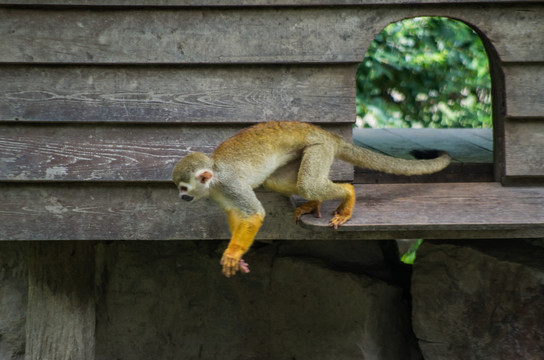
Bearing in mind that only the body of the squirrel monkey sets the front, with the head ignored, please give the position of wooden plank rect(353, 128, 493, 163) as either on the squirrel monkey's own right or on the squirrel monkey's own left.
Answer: on the squirrel monkey's own right

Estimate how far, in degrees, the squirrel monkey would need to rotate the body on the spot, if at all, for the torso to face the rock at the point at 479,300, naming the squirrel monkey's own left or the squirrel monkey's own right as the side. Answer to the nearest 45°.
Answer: approximately 135° to the squirrel monkey's own right

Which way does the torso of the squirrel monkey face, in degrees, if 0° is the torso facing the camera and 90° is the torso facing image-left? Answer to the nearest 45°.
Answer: approximately 90°

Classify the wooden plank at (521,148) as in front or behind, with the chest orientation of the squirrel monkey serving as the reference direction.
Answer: behind

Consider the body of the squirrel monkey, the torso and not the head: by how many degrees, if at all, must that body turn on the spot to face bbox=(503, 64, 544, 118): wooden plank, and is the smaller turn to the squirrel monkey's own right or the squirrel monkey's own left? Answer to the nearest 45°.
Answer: approximately 135° to the squirrel monkey's own right
